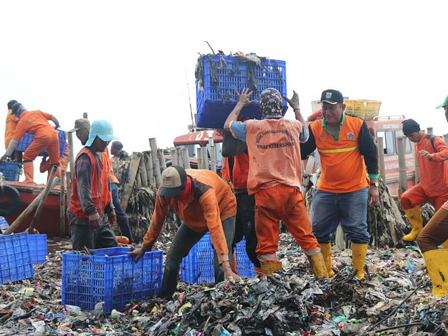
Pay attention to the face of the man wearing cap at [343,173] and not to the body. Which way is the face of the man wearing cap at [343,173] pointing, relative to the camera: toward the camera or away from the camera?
toward the camera

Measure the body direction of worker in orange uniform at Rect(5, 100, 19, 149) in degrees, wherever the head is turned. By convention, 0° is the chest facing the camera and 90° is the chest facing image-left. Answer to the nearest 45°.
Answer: approximately 270°

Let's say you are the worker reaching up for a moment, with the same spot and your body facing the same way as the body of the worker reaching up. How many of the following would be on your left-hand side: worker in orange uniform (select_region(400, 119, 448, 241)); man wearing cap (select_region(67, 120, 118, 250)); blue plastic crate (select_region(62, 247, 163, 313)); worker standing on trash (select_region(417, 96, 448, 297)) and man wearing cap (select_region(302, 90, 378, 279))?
2

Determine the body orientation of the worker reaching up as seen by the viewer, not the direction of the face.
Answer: away from the camera

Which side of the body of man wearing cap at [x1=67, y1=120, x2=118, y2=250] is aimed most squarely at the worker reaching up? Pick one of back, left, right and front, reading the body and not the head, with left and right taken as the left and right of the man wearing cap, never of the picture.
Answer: front

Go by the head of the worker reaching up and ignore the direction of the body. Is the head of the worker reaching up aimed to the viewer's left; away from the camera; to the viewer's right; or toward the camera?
away from the camera

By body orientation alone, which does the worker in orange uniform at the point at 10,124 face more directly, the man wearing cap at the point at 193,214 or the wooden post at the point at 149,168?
the wooden post

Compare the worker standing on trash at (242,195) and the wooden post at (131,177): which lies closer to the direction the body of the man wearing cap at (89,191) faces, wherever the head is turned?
the worker standing on trash

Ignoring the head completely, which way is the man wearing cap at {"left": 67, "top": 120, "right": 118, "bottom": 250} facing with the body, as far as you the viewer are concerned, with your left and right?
facing the viewer and to the right of the viewer
